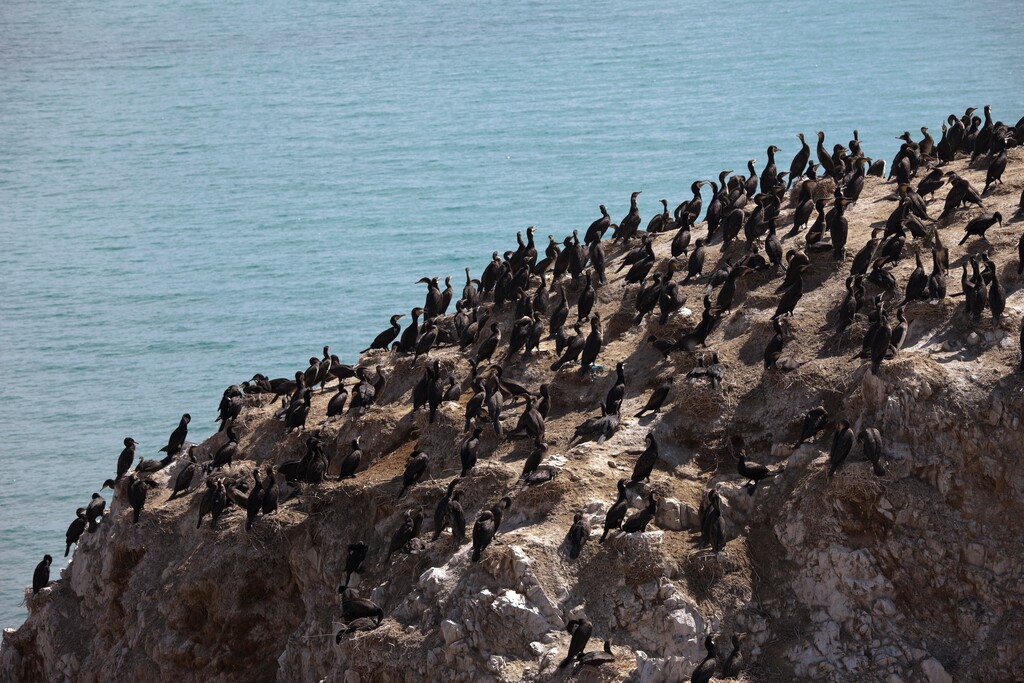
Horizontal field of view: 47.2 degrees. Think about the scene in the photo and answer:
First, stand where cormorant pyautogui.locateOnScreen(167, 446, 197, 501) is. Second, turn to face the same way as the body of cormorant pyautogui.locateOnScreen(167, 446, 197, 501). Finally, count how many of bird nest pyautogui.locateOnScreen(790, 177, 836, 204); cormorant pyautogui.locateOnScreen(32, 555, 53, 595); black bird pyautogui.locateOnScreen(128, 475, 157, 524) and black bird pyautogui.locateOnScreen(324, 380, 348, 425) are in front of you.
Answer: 2

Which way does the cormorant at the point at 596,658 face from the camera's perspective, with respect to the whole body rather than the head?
to the viewer's right

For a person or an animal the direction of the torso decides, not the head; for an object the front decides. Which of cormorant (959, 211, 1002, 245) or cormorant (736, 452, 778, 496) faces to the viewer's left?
cormorant (736, 452, 778, 496)

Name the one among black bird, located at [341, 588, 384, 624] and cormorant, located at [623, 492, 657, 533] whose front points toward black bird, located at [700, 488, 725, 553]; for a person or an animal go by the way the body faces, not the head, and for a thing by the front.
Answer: the cormorant

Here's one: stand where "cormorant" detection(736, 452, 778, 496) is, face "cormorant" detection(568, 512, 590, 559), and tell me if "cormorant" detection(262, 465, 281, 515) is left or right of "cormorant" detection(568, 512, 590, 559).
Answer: right

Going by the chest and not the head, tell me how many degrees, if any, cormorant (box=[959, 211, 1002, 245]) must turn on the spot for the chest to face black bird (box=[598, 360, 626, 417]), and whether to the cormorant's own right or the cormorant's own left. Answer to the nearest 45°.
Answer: approximately 135° to the cormorant's own right

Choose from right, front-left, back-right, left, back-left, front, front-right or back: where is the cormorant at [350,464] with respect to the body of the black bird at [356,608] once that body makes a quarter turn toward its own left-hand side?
front
